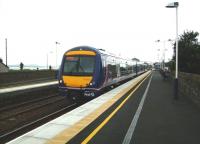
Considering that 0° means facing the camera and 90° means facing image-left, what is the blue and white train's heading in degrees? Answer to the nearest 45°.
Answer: approximately 45°
